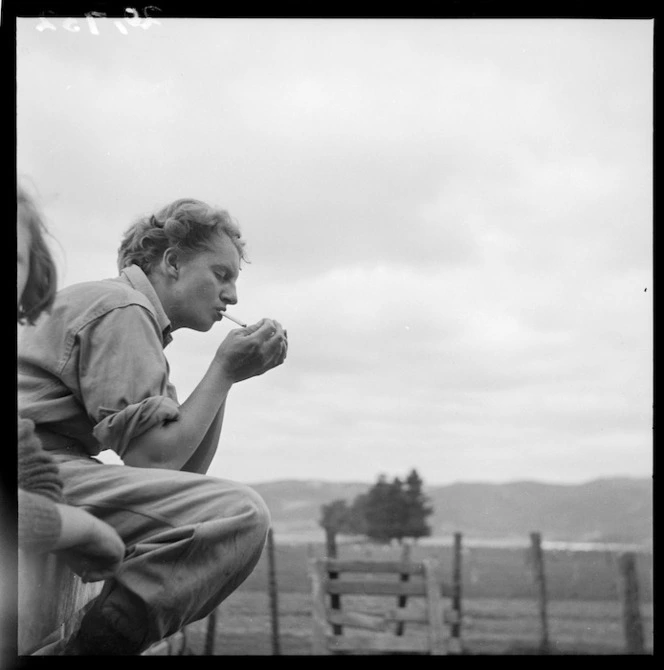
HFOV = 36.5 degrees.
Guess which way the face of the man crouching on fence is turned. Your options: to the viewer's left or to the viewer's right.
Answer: to the viewer's right

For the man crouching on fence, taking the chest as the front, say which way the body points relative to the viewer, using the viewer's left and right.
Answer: facing to the right of the viewer

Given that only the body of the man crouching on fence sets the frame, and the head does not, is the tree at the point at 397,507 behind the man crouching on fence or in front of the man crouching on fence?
in front
